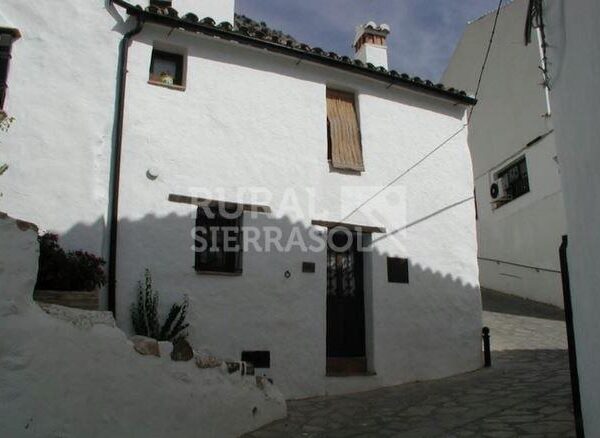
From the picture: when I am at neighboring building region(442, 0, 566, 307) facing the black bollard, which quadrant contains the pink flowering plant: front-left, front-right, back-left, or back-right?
front-right

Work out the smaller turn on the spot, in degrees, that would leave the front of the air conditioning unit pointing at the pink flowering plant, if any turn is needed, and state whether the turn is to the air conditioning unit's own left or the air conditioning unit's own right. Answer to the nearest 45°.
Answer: approximately 45° to the air conditioning unit's own left

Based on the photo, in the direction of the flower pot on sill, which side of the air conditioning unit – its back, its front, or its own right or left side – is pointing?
front

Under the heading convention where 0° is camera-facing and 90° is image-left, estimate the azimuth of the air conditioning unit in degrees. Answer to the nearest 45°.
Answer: approximately 45°

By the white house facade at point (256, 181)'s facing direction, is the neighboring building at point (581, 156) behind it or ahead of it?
ahead

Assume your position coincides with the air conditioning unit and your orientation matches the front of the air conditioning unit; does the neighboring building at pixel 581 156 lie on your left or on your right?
on your left

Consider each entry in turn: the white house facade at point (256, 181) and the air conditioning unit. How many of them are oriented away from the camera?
0

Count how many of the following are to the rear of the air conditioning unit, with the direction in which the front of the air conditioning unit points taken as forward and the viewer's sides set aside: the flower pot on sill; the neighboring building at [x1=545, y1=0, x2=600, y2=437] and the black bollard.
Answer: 0

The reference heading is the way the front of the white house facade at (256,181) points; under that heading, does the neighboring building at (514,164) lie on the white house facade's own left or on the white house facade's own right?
on the white house facade's own left

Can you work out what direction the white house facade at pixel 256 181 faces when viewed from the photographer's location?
facing the viewer and to the right of the viewer

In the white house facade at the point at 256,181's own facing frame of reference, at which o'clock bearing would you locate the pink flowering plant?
The pink flowering plant is roughly at 3 o'clock from the white house facade.

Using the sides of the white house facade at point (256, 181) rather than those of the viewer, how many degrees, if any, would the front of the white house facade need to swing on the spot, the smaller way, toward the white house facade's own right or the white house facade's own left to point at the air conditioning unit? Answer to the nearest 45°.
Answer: approximately 90° to the white house facade's own left
